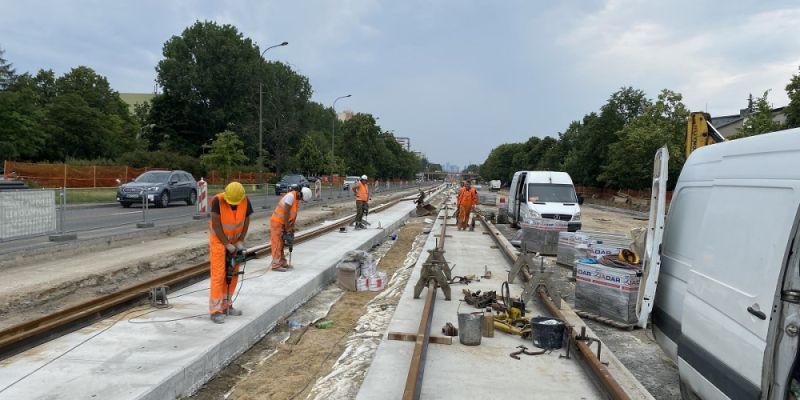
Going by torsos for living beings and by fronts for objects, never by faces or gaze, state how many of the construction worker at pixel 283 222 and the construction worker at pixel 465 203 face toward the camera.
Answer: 1

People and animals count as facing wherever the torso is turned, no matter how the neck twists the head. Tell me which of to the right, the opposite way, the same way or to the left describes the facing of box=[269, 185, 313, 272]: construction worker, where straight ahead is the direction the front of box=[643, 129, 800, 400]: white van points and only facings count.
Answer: to the left

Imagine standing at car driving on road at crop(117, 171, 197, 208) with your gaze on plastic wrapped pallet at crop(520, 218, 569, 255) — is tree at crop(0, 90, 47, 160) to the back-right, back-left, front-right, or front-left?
back-left

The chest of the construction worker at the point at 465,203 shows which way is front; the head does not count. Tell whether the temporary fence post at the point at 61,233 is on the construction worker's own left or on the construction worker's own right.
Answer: on the construction worker's own right

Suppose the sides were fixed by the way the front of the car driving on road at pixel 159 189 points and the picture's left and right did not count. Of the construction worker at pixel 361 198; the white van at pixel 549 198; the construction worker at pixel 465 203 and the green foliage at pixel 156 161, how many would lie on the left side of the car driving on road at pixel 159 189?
3

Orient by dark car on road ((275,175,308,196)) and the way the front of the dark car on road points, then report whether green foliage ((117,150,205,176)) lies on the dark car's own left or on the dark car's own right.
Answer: on the dark car's own right

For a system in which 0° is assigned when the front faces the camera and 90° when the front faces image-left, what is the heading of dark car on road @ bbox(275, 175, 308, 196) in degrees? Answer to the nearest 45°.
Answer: approximately 45°

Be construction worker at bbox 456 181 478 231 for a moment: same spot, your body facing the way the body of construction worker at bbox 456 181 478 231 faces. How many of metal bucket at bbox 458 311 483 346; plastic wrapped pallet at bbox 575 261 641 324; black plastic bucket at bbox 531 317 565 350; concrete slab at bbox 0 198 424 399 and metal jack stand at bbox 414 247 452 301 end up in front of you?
5
